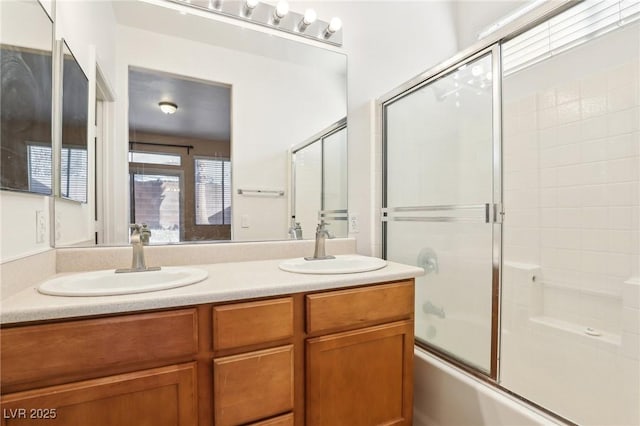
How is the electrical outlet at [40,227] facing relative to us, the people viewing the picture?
facing to the right of the viewer

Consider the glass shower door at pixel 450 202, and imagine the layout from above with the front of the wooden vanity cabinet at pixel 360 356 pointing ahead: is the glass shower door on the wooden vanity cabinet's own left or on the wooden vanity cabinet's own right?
on the wooden vanity cabinet's own left

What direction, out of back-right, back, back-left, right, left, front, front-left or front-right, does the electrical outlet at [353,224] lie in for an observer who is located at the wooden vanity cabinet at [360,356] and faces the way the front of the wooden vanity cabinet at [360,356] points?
back-left

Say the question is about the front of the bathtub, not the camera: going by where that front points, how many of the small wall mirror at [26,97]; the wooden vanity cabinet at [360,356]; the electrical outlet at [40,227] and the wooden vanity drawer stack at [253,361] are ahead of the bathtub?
4

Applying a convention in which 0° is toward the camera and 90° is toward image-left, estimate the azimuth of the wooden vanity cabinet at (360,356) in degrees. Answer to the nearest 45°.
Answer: approximately 315°
